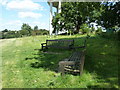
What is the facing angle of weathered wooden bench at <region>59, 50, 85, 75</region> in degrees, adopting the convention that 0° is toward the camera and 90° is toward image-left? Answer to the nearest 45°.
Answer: approximately 90°

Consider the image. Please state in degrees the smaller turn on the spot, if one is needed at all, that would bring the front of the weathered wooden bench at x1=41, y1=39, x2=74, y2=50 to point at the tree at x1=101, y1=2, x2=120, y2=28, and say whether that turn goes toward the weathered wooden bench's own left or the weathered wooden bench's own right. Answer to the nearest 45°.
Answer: approximately 90° to the weathered wooden bench's own left

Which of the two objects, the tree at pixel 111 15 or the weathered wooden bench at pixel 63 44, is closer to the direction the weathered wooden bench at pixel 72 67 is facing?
the weathered wooden bench

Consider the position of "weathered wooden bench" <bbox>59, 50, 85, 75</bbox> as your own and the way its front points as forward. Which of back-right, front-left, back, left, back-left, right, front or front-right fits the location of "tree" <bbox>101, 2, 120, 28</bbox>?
back-right

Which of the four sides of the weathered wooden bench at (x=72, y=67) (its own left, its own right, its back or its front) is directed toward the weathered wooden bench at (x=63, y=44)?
right

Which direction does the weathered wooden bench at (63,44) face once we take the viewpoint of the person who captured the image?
facing the viewer and to the left of the viewer

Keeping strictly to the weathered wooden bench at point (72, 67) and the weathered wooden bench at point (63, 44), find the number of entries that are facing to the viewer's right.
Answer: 0

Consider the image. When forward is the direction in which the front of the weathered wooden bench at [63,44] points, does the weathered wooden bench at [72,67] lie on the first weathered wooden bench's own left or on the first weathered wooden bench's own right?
on the first weathered wooden bench's own left
